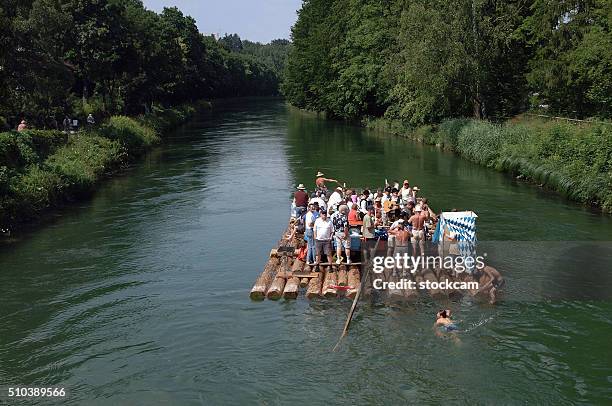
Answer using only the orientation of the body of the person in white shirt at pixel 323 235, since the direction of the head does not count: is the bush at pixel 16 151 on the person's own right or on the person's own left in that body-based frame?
on the person's own right

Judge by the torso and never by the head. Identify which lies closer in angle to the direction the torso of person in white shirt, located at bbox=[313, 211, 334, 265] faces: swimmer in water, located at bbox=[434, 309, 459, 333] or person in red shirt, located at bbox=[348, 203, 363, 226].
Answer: the swimmer in water

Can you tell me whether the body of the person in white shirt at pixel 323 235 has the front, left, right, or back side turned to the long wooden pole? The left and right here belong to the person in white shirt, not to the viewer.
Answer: front

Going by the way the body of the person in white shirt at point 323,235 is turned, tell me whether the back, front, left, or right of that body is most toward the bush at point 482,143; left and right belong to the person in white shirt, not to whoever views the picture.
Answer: back

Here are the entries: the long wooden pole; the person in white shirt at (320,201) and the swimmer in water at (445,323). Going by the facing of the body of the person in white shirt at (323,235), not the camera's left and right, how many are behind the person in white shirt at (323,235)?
1

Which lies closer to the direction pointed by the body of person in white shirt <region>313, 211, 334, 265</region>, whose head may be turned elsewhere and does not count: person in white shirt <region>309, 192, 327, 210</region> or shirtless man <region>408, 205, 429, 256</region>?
the shirtless man

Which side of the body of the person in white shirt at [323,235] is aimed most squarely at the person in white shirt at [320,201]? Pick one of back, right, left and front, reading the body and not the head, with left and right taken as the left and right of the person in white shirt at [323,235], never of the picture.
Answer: back

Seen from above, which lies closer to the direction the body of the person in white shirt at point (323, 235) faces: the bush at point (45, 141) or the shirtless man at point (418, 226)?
the shirtless man

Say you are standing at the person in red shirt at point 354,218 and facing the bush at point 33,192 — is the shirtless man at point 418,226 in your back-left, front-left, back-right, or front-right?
back-left

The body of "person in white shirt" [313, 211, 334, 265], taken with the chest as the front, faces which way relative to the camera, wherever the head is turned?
toward the camera

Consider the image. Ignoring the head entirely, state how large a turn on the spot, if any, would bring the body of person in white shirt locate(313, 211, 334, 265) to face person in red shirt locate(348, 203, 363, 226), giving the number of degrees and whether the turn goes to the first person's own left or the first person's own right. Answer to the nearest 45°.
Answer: approximately 135° to the first person's own left

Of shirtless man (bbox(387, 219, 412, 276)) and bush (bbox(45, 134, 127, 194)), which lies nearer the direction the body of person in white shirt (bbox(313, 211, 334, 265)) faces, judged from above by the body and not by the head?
the shirtless man

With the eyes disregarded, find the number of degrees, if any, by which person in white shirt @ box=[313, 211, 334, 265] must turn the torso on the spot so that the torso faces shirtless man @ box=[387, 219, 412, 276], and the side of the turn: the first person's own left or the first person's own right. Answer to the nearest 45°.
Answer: approximately 45° to the first person's own left

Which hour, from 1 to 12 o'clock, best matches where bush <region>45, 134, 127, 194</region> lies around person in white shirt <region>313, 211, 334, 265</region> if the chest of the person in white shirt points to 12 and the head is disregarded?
The bush is roughly at 5 o'clock from the person in white shirt.
